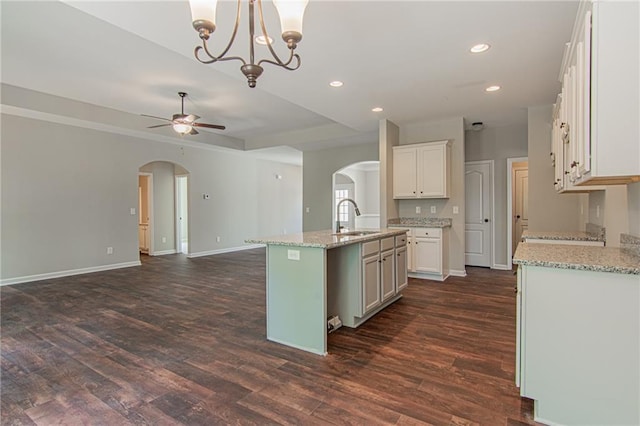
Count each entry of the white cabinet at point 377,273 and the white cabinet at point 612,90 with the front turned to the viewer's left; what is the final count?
1

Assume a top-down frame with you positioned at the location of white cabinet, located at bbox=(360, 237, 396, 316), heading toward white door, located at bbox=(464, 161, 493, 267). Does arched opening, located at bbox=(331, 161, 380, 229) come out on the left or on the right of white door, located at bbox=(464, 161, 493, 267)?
left

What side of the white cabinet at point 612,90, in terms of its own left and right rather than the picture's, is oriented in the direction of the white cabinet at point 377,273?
front

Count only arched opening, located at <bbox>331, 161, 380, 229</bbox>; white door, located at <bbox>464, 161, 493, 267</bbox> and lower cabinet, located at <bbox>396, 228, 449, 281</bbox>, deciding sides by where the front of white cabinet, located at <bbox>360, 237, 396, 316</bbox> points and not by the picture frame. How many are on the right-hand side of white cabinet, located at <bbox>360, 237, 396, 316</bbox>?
0

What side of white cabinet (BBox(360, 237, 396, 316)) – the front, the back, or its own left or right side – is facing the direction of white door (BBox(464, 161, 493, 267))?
left

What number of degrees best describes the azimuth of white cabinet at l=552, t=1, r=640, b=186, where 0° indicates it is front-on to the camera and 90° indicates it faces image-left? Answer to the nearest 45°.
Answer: approximately 90°

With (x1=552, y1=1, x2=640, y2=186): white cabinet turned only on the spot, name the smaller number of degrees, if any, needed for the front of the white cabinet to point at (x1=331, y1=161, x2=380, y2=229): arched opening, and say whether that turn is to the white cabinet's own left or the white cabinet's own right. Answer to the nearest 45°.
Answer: approximately 45° to the white cabinet's own right

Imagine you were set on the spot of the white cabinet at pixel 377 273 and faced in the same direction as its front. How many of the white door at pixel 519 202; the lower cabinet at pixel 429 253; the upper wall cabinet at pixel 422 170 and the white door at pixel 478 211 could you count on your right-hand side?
0

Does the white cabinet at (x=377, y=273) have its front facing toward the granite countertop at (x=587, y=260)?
yes

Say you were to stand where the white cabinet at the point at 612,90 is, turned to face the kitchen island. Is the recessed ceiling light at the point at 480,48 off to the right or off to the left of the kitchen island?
right

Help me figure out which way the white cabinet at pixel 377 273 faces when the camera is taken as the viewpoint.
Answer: facing the viewer and to the right of the viewer

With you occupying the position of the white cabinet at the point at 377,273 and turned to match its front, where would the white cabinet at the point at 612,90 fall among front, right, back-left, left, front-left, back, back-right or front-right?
front

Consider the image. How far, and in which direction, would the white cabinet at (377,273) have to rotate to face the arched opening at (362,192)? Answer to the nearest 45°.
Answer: approximately 135° to its left

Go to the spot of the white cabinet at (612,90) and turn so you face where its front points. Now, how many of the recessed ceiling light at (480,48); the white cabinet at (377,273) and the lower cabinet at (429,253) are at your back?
0

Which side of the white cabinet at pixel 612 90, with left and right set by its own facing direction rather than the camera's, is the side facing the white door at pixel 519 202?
right

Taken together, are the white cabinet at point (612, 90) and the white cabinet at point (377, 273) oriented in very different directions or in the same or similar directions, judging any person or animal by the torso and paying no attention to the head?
very different directions

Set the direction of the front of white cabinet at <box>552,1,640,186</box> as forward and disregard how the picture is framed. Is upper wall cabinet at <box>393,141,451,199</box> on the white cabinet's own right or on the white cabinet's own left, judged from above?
on the white cabinet's own right

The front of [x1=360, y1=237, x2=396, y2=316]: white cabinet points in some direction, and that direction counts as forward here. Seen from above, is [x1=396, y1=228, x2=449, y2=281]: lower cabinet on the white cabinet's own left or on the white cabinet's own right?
on the white cabinet's own left
